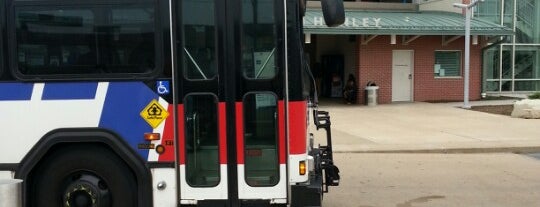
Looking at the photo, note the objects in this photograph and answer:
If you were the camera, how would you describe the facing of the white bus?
facing to the right of the viewer

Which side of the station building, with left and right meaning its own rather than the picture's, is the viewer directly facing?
front

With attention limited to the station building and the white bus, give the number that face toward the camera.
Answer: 1

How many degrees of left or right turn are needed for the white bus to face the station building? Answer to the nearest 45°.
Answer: approximately 45° to its left

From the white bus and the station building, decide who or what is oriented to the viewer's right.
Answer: the white bus

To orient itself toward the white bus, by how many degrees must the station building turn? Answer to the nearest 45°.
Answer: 0° — it already faces it
